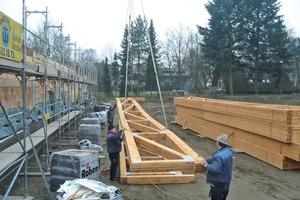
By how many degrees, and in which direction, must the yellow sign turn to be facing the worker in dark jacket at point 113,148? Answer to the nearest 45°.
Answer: approximately 90° to its left

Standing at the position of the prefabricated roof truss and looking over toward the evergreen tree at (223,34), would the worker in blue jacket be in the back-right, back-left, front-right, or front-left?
back-right

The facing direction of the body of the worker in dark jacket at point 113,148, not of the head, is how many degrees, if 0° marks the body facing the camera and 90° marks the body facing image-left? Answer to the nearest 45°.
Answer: approximately 270°

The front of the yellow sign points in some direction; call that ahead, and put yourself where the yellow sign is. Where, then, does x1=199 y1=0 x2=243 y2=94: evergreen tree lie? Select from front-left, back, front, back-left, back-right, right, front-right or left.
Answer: left

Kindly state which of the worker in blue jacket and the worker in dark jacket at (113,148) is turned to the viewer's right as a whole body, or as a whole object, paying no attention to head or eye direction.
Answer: the worker in dark jacket

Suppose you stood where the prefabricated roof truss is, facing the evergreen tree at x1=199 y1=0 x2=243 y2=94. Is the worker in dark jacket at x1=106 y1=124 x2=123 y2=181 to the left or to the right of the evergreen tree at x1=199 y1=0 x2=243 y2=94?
left

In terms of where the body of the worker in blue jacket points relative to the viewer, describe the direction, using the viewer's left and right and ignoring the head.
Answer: facing away from the viewer and to the left of the viewer

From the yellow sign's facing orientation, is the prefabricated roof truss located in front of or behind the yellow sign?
in front

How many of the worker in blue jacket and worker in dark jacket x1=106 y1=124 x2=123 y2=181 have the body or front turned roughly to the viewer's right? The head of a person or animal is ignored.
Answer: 1

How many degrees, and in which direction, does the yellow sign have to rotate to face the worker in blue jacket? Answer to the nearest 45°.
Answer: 0° — it already faces them

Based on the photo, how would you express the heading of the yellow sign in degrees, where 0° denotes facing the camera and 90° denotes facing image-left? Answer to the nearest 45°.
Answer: approximately 315°
